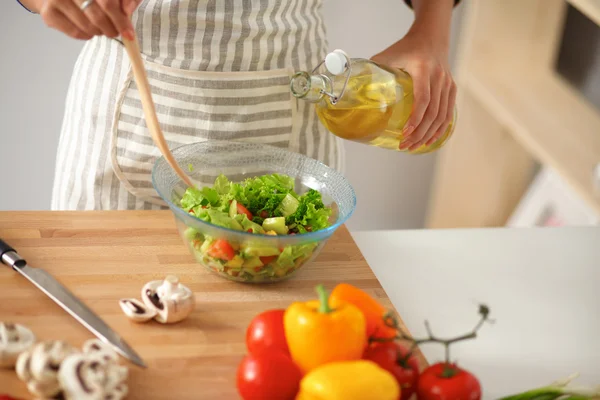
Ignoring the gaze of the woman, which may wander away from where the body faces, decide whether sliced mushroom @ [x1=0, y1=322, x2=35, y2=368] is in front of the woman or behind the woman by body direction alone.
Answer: in front

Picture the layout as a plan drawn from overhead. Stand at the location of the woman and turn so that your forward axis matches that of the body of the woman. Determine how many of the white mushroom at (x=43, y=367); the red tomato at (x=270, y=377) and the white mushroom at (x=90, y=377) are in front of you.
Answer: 3

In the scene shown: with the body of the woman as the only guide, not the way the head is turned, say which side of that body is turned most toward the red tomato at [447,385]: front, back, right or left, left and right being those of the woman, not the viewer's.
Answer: front

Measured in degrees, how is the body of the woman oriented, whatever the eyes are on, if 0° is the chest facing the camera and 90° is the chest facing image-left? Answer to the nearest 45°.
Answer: approximately 0°

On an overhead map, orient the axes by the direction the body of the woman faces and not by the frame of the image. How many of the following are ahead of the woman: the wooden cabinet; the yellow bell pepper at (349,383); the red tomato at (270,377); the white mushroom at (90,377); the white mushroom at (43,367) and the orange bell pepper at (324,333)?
5

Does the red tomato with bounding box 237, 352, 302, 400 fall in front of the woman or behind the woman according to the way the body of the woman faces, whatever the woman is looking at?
in front

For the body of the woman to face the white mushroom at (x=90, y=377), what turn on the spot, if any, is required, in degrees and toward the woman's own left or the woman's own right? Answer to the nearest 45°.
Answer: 0° — they already face it

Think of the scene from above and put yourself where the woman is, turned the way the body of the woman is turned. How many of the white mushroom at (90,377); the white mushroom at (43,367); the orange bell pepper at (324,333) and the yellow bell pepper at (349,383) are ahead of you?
4

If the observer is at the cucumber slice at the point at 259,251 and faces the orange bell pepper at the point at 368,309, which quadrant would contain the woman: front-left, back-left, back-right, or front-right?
back-left
